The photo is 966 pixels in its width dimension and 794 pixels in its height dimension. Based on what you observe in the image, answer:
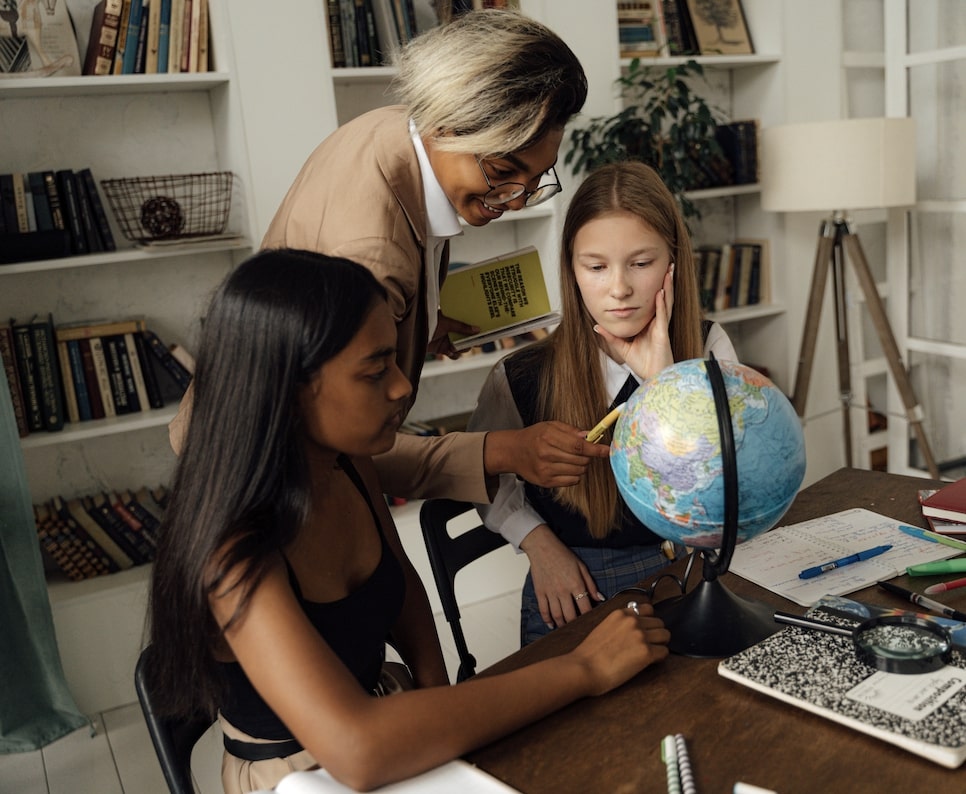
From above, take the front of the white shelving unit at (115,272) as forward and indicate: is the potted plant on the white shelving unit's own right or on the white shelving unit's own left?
on the white shelving unit's own left

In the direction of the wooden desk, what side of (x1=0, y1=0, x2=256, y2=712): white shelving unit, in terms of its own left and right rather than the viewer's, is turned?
front

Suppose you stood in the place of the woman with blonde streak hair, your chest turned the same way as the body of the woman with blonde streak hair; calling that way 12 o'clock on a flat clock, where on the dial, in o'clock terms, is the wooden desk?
The wooden desk is roughly at 1 o'clock from the woman with blonde streak hair.

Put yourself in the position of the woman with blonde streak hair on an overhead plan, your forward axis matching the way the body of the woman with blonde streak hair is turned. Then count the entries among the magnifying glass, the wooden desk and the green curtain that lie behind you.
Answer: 1

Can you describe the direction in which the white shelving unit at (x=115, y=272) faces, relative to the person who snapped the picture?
facing the viewer

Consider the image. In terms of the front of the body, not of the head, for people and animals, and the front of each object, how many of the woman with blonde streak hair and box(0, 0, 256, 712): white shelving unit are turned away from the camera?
0

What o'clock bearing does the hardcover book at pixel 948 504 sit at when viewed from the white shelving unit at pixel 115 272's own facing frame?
The hardcover book is roughly at 11 o'clock from the white shelving unit.

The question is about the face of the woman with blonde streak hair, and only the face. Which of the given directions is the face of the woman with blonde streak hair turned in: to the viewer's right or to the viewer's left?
to the viewer's right

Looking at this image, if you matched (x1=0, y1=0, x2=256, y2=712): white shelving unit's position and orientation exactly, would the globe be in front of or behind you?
in front

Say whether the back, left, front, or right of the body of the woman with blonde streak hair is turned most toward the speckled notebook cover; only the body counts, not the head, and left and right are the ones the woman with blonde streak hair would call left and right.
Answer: front

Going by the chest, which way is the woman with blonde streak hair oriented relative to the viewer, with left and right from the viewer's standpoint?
facing the viewer and to the right of the viewer

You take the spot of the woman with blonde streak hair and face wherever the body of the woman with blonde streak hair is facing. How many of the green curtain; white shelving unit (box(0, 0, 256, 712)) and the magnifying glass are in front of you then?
1
